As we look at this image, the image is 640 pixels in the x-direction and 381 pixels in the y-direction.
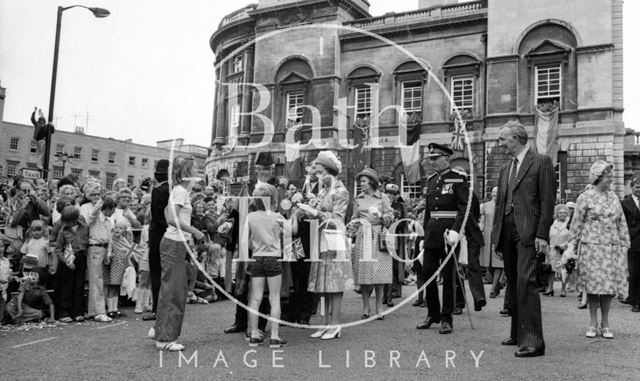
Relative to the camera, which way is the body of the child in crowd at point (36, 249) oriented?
toward the camera

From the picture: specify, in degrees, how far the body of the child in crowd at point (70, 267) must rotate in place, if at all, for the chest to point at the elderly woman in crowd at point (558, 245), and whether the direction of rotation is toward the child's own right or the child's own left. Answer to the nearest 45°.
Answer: approximately 90° to the child's own left

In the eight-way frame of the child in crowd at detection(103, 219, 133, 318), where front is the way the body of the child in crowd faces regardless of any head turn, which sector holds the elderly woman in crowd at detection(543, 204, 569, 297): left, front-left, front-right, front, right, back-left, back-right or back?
front-left

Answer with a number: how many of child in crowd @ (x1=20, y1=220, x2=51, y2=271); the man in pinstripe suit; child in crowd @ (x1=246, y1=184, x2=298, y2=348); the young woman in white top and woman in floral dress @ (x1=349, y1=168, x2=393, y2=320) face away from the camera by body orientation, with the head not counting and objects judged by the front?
1

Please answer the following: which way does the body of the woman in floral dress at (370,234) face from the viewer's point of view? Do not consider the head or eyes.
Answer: toward the camera

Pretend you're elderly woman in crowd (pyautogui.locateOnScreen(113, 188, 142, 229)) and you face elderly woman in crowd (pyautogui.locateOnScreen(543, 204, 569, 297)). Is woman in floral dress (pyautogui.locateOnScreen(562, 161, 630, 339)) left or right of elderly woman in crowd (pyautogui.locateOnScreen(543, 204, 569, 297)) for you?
right

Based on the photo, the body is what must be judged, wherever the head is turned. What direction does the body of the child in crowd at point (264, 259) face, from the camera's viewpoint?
away from the camera

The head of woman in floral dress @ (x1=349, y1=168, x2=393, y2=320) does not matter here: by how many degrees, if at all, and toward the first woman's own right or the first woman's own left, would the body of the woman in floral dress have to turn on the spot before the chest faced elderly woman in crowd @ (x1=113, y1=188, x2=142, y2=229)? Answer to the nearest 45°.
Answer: approximately 90° to the first woman's own right

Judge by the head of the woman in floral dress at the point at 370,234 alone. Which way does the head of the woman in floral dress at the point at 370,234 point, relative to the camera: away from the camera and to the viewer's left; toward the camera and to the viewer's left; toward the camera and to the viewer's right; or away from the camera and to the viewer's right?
toward the camera and to the viewer's left

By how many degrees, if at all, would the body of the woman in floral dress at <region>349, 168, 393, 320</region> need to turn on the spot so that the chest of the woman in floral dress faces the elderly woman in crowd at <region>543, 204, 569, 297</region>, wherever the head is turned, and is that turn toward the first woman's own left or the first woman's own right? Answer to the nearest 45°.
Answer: approximately 135° to the first woman's own left

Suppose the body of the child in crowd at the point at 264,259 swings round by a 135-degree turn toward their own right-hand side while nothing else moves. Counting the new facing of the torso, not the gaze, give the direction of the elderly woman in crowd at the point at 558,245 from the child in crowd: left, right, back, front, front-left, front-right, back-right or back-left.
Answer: left

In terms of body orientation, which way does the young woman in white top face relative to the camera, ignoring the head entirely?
to the viewer's right
